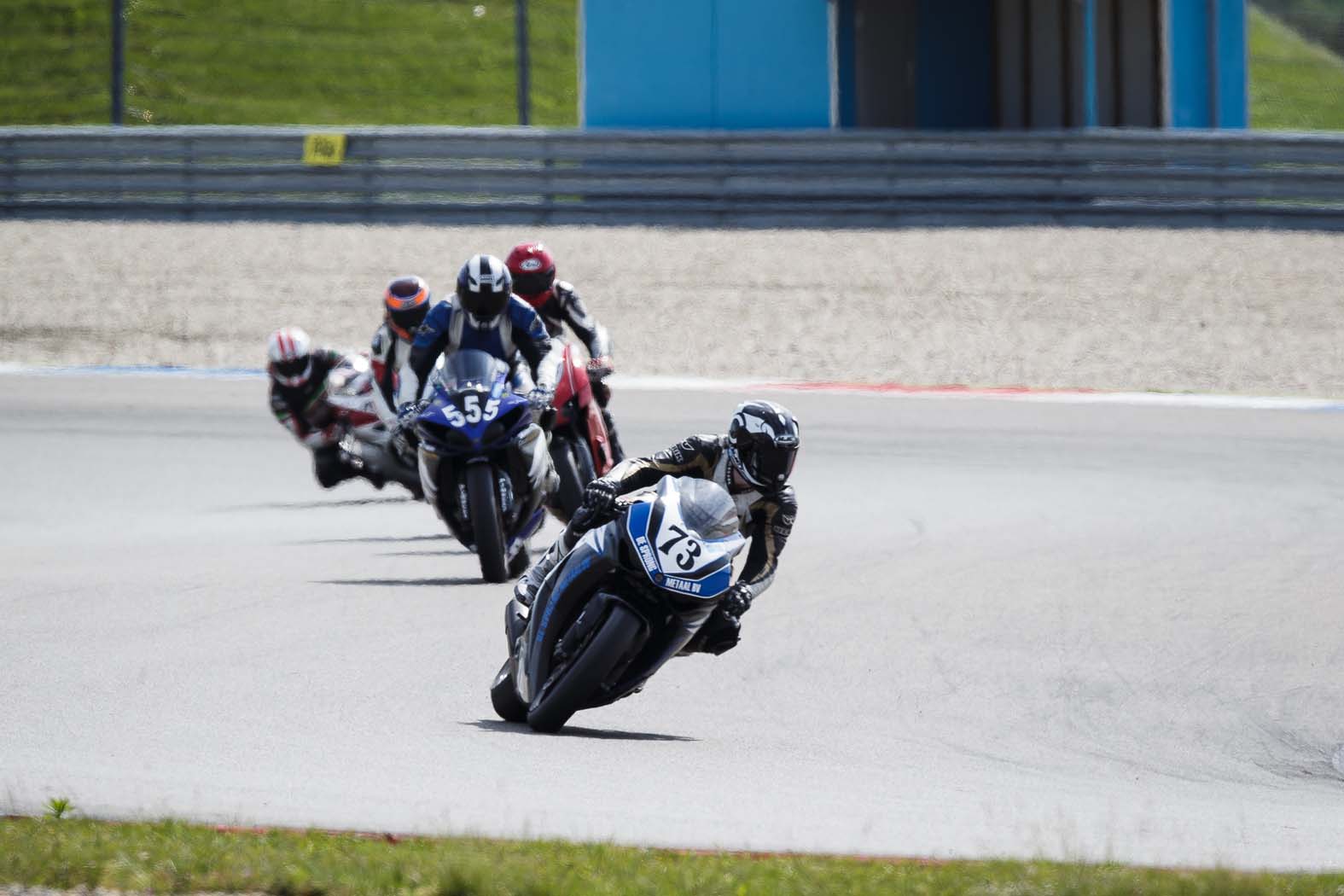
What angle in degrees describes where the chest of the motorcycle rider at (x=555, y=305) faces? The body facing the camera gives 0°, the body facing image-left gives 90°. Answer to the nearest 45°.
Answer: approximately 0°

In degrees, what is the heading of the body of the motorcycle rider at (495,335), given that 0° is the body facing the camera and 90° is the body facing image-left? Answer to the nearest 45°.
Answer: approximately 0°

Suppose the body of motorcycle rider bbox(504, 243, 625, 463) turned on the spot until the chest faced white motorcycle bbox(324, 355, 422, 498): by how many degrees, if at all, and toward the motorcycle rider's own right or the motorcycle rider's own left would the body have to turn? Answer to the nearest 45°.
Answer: approximately 135° to the motorcycle rider's own right

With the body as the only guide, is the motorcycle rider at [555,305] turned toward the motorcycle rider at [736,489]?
yes

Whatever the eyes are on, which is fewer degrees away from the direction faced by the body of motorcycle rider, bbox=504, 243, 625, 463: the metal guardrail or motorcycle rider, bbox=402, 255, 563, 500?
the motorcycle rider

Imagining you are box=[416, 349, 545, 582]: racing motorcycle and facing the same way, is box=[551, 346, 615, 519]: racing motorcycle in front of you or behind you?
behind

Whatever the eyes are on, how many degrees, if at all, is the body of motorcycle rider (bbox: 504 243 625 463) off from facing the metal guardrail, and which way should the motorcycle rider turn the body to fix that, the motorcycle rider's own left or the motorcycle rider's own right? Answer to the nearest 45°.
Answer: approximately 180°
